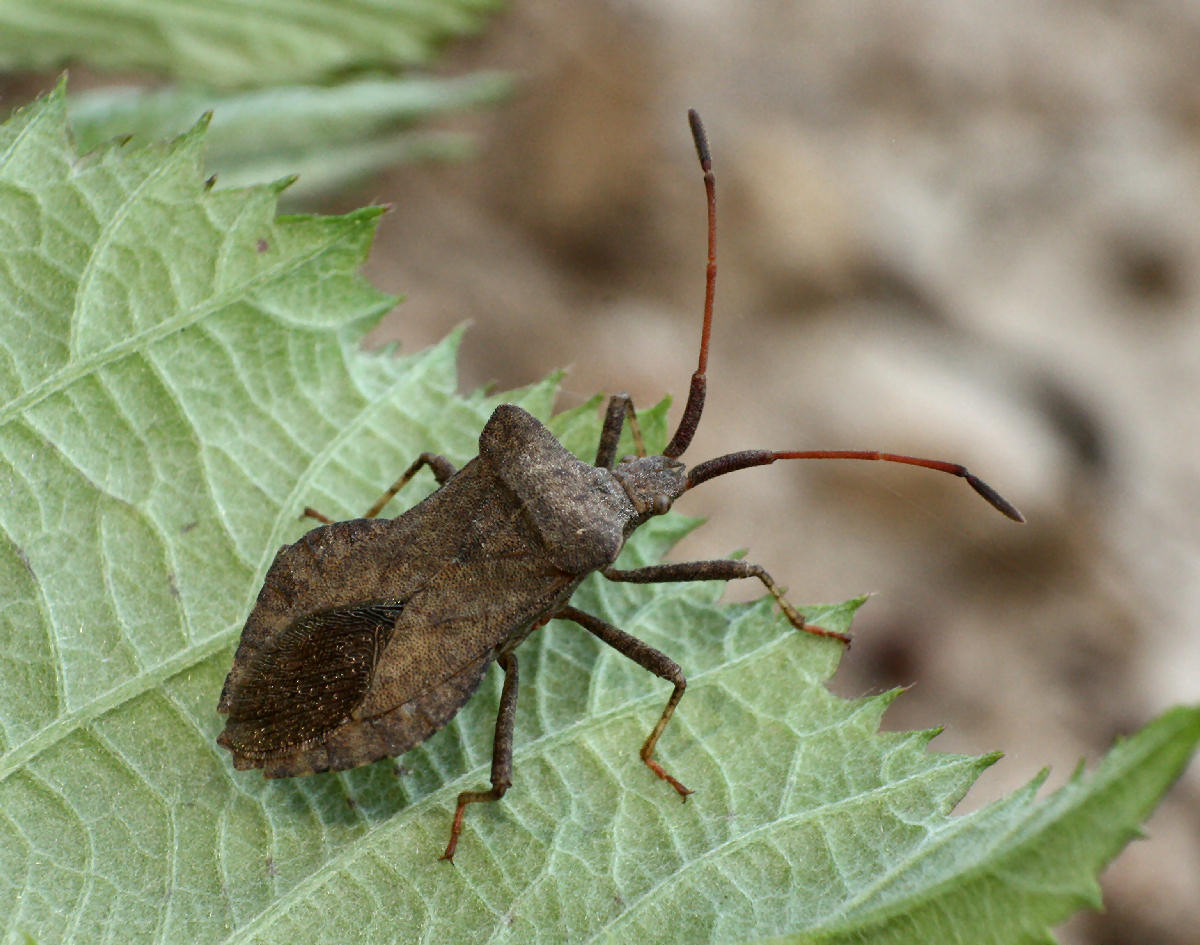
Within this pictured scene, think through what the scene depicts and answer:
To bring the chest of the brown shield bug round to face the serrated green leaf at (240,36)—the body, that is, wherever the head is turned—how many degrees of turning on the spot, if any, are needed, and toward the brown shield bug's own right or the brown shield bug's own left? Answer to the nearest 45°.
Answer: approximately 90° to the brown shield bug's own left

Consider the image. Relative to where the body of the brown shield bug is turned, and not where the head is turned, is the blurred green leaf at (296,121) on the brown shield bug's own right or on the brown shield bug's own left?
on the brown shield bug's own left

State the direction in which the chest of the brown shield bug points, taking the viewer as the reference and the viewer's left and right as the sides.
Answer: facing away from the viewer and to the right of the viewer
